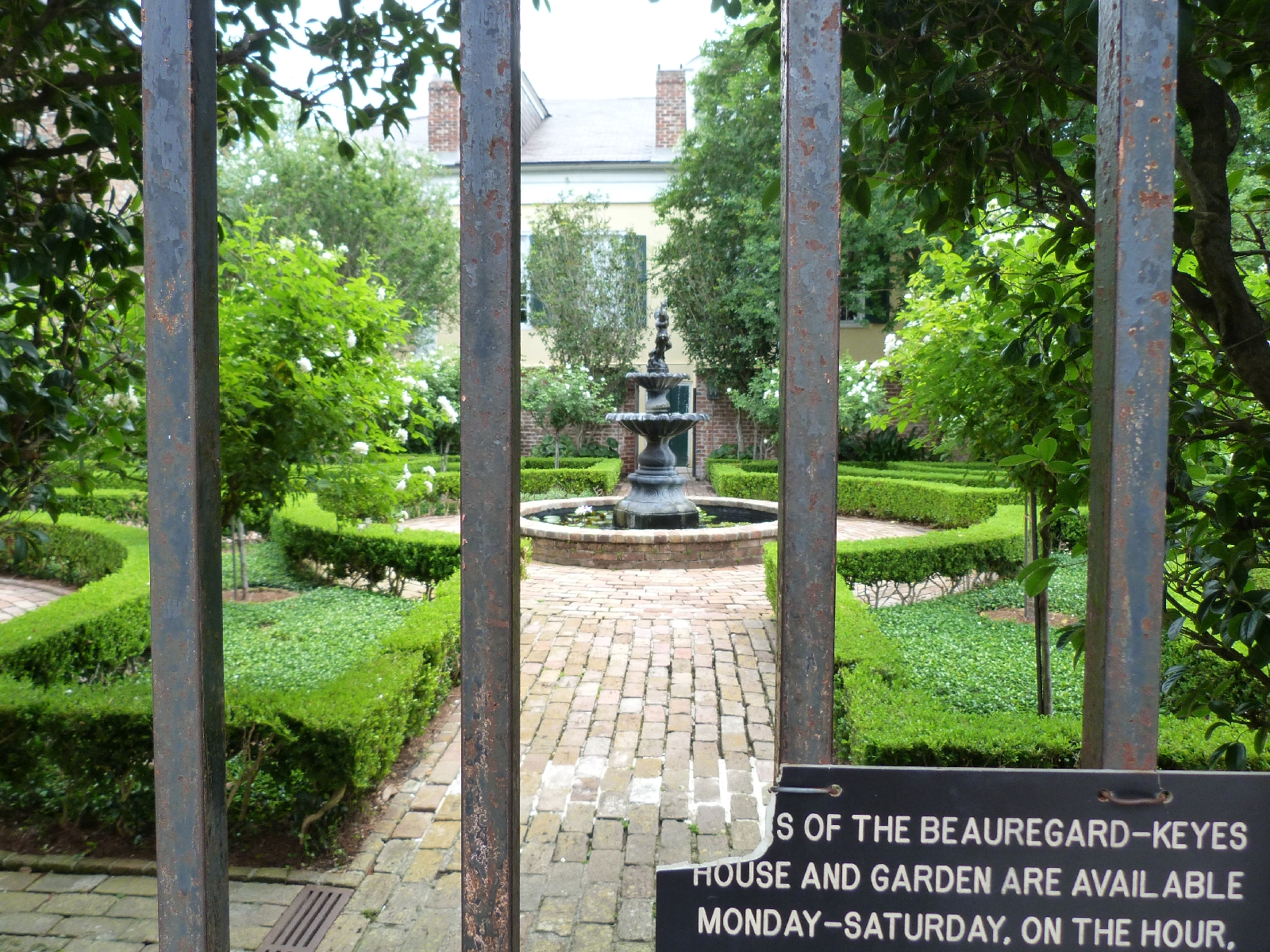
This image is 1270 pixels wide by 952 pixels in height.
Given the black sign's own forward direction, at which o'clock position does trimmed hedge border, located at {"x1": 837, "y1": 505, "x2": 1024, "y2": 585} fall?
The trimmed hedge border is roughly at 6 o'clock from the black sign.

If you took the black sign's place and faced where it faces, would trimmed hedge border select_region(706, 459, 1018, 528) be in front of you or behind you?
behind

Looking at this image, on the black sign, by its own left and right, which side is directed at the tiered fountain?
back

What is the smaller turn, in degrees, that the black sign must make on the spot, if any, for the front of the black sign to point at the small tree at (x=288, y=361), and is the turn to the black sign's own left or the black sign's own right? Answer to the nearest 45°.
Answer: approximately 135° to the black sign's own right

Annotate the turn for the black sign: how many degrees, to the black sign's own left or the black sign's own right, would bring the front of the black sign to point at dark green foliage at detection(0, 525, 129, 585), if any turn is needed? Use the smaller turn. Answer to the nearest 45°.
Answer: approximately 135° to the black sign's own right

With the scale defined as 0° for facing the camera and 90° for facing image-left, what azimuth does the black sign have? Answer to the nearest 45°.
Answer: approximately 0°

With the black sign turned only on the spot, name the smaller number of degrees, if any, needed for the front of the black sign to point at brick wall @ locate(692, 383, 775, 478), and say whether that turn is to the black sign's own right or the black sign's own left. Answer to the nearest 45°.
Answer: approximately 180°

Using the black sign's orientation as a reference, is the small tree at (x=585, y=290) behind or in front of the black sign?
behind

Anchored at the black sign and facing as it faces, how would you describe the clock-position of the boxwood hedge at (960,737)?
The boxwood hedge is roughly at 6 o'clock from the black sign.
